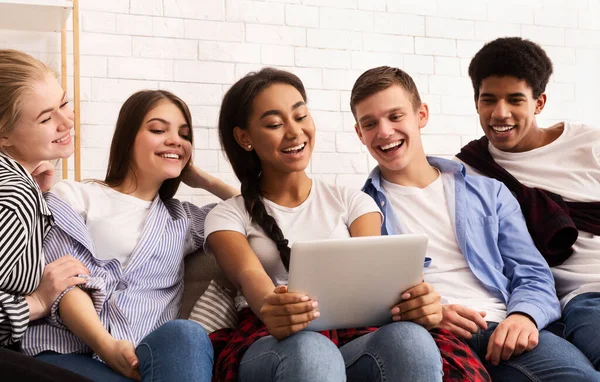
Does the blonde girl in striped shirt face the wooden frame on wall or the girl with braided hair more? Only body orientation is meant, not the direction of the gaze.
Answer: the girl with braided hair

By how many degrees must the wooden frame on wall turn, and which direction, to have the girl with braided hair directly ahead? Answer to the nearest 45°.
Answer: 0° — it already faces them

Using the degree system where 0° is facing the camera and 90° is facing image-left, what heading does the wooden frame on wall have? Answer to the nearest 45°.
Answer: approximately 0°

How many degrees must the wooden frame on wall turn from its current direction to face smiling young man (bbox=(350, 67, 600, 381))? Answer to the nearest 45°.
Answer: approximately 45° to its left

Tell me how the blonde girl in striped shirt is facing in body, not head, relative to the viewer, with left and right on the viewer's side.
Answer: facing to the right of the viewer
